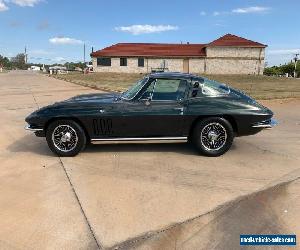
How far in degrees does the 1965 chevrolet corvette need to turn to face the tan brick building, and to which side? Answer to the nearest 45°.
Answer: approximately 90° to its right

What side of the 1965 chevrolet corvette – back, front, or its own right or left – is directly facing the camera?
left
